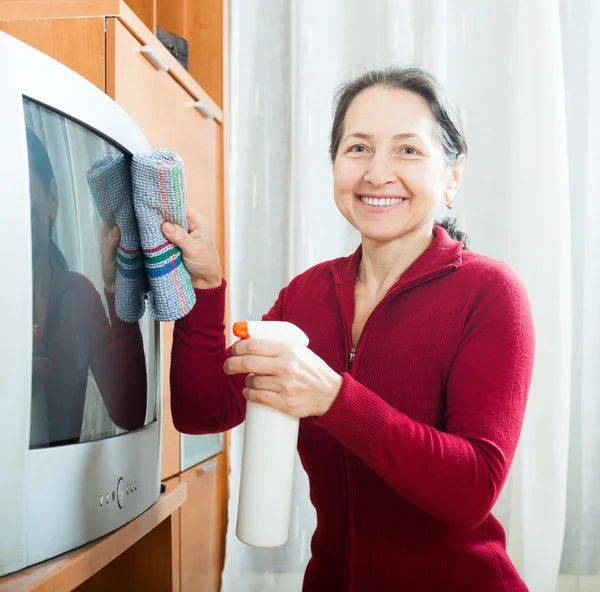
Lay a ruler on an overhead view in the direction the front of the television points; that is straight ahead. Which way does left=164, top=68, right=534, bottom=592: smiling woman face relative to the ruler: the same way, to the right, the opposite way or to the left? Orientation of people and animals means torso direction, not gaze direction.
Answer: to the right

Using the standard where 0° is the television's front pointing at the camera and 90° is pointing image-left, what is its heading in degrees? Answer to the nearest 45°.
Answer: approximately 315°

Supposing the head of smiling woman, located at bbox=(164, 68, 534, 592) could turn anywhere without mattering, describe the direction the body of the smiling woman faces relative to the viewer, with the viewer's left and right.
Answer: facing the viewer and to the left of the viewer

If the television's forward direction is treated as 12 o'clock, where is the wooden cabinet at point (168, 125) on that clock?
The wooden cabinet is roughly at 8 o'clock from the television.

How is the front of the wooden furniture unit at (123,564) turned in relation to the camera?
facing the viewer and to the right of the viewer

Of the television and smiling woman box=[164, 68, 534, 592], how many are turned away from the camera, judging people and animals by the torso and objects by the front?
0

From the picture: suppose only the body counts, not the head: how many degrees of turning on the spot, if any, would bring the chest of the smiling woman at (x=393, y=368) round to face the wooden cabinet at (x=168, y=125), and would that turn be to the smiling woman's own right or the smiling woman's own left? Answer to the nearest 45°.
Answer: approximately 90° to the smiling woman's own right

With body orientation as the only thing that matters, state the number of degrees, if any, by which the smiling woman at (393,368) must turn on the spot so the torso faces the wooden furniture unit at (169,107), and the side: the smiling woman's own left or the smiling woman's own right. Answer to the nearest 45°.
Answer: approximately 90° to the smiling woman's own right
